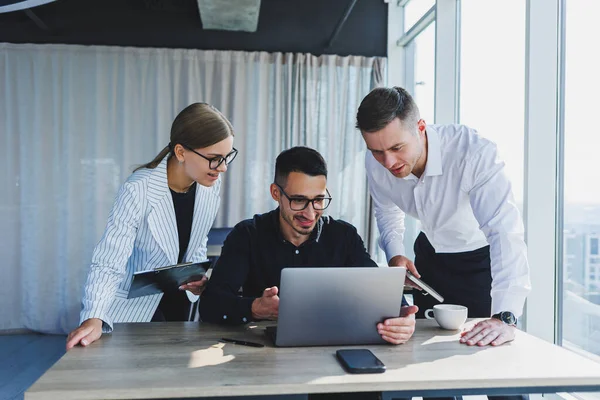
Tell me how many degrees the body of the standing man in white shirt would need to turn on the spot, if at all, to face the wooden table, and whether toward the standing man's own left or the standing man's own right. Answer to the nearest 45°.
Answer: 0° — they already face it

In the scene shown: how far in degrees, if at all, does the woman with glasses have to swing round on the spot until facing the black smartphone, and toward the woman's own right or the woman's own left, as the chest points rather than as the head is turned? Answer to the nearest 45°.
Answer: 0° — they already face it

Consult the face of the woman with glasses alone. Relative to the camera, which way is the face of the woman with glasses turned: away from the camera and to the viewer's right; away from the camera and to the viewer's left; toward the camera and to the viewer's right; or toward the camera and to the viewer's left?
toward the camera and to the viewer's right

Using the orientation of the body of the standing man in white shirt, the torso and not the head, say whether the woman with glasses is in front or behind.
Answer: in front

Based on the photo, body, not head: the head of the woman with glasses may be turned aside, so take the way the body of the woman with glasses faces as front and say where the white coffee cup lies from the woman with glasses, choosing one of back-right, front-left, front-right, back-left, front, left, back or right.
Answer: front

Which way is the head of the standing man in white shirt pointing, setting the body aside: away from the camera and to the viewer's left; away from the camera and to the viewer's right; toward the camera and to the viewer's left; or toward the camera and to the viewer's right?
toward the camera and to the viewer's left

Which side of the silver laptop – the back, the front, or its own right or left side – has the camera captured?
back

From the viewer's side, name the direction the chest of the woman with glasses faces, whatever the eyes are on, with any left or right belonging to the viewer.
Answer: facing the viewer and to the right of the viewer

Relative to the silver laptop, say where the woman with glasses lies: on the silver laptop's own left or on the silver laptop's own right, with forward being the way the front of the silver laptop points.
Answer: on the silver laptop's own left

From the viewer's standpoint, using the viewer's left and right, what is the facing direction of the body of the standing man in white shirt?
facing the viewer and to the left of the viewer

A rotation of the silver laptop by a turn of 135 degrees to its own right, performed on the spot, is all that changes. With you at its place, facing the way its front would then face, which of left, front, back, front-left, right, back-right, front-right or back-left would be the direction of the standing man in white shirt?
left

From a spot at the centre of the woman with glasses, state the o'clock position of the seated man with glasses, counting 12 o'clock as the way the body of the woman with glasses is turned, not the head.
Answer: The seated man with glasses is roughly at 11 o'clock from the woman with glasses.

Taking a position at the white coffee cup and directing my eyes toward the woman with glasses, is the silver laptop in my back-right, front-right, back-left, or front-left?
front-left

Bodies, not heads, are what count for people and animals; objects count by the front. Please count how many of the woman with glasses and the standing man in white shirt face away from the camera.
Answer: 0
